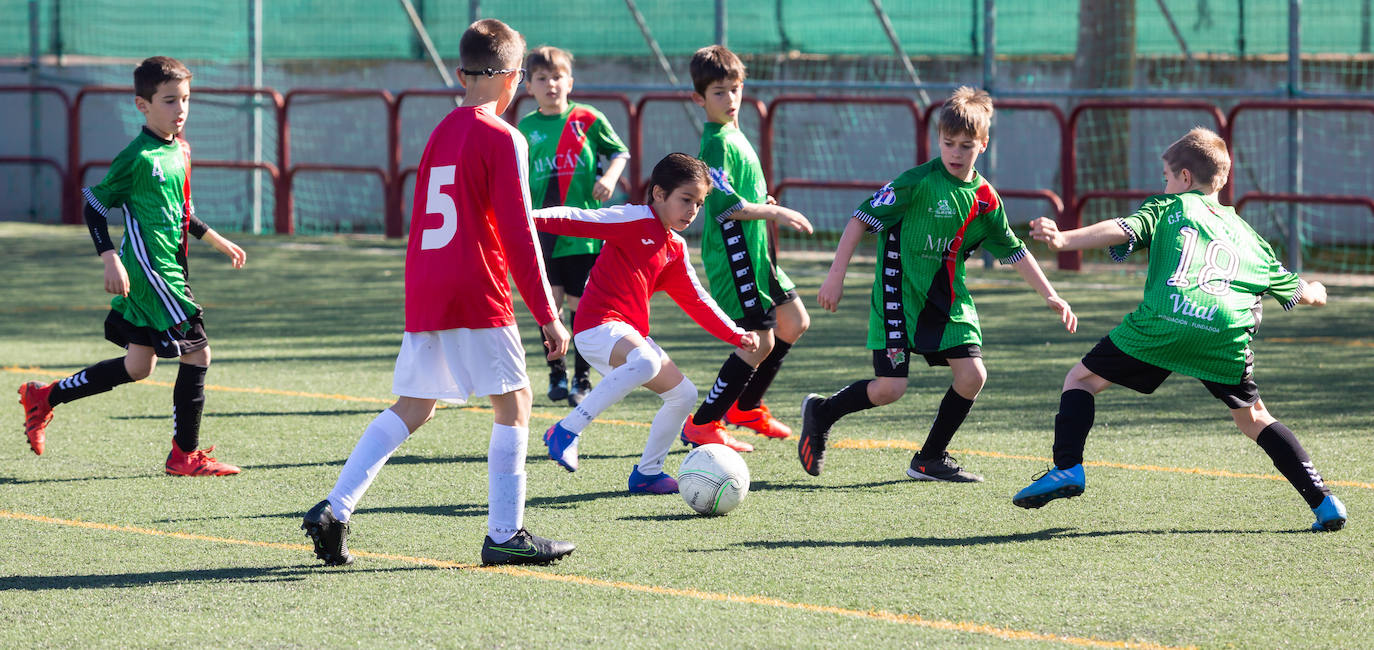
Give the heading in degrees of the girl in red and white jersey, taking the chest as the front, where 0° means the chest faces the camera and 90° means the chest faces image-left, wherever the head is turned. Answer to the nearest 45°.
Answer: approximately 315°

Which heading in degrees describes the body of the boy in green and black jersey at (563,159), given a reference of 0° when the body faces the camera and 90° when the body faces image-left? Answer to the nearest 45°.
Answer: approximately 0°

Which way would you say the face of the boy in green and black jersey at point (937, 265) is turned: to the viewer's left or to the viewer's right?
to the viewer's left

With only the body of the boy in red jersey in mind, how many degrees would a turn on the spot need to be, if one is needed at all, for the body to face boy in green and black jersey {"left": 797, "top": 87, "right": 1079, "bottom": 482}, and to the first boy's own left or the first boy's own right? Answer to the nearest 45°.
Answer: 0° — they already face them

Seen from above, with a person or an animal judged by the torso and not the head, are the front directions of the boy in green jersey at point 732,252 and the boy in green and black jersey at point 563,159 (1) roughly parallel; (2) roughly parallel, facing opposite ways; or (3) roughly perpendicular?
roughly perpendicular
